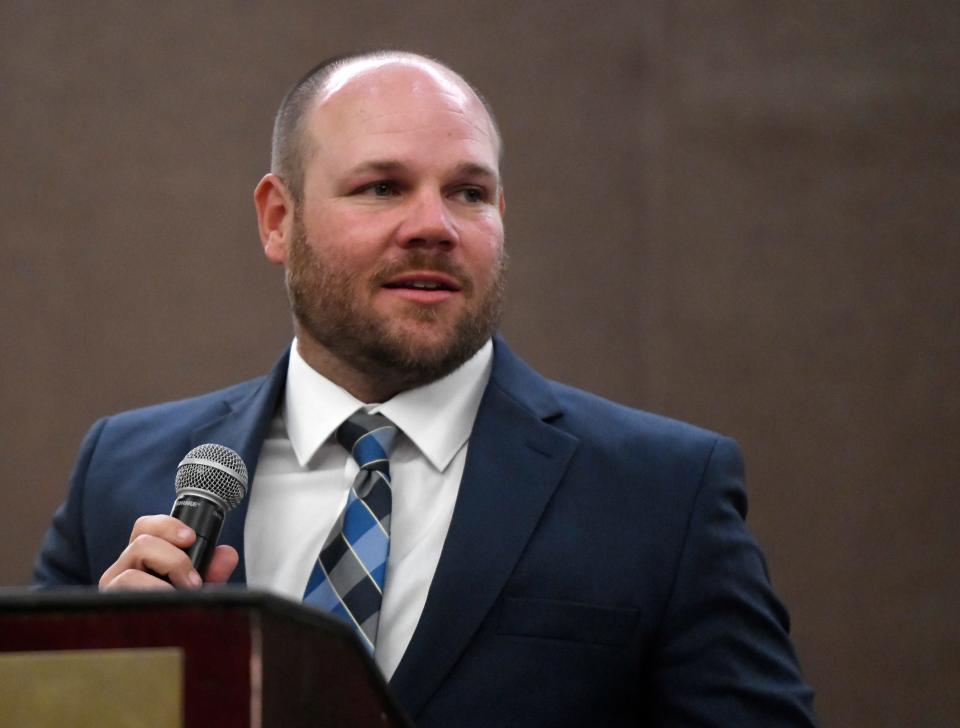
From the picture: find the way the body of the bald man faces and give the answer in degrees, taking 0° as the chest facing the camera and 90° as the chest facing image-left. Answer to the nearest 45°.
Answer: approximately 0°

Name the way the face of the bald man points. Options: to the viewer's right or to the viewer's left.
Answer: to the viewer's right
